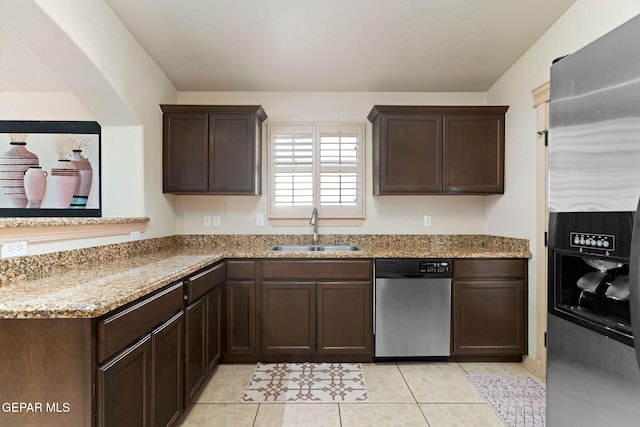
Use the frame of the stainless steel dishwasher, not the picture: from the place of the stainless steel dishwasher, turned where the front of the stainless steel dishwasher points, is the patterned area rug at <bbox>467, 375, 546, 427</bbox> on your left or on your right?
on your left

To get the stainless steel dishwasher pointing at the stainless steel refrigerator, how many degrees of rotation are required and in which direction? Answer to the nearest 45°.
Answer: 0° — it already faces it

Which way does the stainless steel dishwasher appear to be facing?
toward the camera

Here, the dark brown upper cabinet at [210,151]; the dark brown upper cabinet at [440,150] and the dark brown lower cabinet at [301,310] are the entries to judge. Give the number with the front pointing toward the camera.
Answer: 3

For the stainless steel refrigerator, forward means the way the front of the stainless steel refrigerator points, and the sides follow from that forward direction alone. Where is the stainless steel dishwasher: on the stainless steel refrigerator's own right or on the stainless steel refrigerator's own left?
on the stainless steel refrigerator's own right

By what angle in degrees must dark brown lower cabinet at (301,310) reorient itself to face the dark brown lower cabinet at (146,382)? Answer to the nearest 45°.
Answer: approximately 45° to its right

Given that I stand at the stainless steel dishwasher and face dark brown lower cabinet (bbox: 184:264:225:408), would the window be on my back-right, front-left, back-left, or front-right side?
front-right

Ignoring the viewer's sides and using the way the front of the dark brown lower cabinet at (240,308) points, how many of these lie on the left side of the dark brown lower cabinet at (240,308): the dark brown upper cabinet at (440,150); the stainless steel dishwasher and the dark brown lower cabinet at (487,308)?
3

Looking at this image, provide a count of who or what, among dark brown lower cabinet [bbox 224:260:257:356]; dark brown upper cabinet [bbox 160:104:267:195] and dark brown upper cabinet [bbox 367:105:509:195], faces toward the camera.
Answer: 3

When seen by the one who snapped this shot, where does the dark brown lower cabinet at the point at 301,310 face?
facing the viewer

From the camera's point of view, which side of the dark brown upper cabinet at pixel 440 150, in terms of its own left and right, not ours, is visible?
front

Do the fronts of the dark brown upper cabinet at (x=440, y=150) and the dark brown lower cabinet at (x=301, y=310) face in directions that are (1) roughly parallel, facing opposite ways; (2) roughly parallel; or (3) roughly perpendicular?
roughly parallel

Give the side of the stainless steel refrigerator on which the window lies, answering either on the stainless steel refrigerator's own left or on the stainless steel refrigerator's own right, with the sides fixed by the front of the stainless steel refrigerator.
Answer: on the stainless steel refrigerator's own right

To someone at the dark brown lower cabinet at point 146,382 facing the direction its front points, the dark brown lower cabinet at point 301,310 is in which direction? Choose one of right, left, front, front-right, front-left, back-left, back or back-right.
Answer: left
